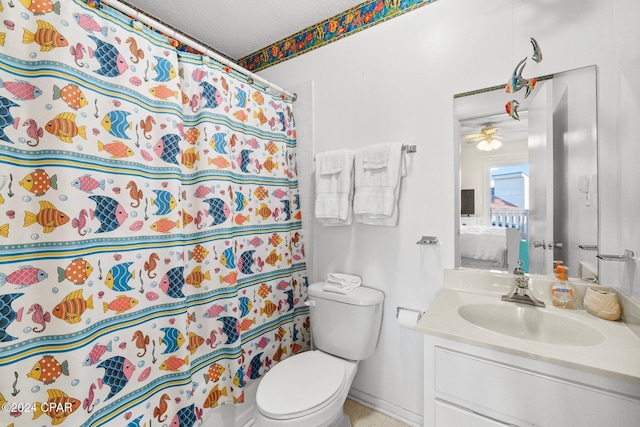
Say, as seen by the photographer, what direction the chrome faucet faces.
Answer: facing the viewer

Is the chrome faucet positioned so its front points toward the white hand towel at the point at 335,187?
no

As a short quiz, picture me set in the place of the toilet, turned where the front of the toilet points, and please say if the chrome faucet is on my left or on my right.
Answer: on my left

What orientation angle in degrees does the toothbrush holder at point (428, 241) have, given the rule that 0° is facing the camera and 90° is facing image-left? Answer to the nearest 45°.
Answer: approximately 0°

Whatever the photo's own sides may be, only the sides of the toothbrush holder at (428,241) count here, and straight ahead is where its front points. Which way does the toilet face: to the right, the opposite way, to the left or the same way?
the same way

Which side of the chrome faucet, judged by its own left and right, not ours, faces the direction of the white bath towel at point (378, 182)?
right

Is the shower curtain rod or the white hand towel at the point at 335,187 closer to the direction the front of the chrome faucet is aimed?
the shower curtain rod

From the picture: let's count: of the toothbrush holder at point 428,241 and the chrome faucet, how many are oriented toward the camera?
2

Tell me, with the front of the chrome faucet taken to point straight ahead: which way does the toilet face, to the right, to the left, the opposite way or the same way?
the same way

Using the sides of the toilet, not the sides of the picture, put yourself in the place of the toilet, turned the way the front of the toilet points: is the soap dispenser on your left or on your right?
on your left
